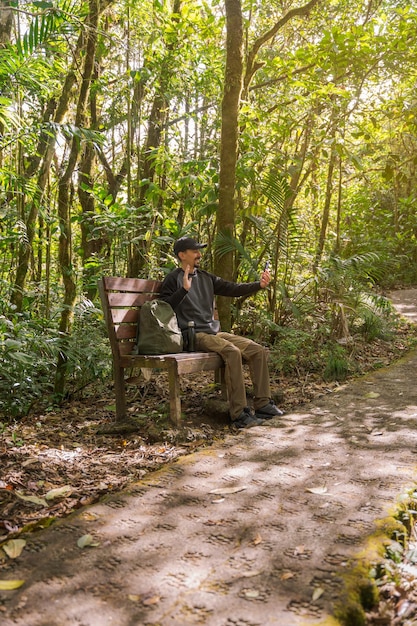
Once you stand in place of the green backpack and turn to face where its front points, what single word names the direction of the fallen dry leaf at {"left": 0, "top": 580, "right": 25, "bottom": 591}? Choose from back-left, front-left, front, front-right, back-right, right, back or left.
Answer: front-right

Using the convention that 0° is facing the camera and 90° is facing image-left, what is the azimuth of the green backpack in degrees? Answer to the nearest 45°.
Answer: approximately 315°

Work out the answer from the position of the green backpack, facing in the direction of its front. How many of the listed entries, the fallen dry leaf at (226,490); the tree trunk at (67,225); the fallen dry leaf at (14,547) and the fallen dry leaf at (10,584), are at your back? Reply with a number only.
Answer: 1

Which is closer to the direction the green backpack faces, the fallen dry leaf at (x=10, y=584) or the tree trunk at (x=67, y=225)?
the fallen dry leaf

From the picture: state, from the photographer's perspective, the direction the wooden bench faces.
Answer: facing the viewer and to the right of the viewer

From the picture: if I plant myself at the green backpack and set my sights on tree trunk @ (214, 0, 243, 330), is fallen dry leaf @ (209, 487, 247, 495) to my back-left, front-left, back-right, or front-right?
back-right

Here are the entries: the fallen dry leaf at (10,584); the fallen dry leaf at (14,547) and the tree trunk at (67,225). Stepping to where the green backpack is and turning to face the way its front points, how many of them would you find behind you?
1

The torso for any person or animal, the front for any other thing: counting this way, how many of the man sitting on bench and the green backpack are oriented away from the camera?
0

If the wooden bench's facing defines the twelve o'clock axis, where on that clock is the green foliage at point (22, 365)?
The green foliage is roughly at 5 o'clock from the wooden bench.

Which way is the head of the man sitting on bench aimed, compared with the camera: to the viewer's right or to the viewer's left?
to the viewer's right
